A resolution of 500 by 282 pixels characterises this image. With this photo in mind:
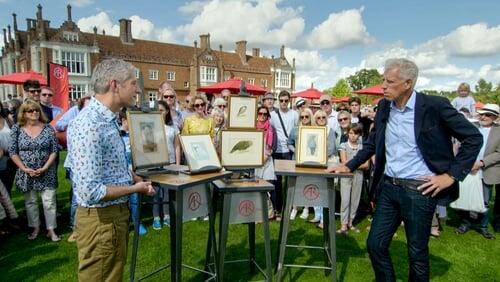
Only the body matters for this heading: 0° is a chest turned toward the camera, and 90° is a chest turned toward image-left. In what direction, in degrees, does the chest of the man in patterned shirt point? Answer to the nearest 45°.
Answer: approximately 270°

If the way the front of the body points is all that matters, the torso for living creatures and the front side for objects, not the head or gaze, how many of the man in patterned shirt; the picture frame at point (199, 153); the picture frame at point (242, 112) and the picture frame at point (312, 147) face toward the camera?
3

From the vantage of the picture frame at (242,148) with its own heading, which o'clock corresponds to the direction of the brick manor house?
The brick manor house is roughly at 5 o'clock from the picture frame.

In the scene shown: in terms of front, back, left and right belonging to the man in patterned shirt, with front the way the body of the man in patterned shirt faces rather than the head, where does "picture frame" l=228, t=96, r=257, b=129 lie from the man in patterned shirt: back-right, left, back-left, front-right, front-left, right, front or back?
front-left

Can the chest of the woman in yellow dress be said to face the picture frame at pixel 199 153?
yes

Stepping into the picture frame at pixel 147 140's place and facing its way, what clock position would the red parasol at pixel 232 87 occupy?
The red parasol is roughly at 8 o'clock from the picture frame.

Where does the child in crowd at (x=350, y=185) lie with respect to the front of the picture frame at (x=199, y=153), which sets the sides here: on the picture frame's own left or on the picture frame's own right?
on the picture frame's own left
